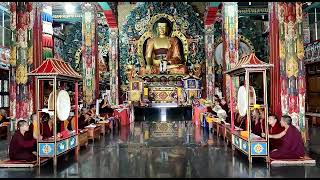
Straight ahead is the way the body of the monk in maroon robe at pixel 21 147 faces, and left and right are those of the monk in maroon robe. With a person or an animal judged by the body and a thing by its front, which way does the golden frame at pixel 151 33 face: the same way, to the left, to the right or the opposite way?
to the right

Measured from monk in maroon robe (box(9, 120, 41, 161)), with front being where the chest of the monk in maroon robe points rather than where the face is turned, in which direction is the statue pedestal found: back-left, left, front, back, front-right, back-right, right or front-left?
front-left

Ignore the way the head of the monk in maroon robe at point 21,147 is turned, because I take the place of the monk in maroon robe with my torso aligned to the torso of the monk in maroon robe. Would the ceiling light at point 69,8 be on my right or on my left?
on my left

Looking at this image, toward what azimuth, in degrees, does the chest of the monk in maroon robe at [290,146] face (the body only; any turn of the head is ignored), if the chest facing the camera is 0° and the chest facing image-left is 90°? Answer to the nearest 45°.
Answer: approximately 90°

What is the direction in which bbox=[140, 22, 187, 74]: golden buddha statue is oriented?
toward the camera

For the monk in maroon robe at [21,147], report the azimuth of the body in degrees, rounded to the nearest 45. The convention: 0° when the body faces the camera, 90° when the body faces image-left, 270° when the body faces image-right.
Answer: approximately 270°

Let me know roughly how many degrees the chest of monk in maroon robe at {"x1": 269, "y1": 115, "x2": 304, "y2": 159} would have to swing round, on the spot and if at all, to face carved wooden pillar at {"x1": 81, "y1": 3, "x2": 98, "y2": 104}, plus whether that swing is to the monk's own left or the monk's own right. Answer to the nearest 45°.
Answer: approximately 45° to the monk's own right

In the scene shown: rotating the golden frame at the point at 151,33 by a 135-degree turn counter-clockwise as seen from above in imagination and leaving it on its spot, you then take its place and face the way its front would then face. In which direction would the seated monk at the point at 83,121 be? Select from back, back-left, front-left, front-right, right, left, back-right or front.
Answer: back-right

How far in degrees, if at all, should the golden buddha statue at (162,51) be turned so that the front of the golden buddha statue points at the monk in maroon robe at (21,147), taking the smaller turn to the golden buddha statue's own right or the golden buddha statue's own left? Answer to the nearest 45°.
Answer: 0° — it already faces them

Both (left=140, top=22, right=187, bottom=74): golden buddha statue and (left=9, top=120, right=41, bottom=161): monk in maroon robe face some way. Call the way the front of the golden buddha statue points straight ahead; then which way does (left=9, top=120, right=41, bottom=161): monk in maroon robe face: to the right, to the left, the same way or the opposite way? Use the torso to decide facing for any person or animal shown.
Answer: to the left

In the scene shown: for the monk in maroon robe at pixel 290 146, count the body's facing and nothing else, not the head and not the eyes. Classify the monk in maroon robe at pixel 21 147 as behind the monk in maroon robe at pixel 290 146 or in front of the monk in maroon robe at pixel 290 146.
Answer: in front

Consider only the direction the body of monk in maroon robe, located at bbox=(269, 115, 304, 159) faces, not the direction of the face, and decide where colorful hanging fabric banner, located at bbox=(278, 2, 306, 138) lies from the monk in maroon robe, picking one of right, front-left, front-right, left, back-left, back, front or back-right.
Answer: right

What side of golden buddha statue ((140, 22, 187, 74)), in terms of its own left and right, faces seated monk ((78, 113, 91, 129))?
front

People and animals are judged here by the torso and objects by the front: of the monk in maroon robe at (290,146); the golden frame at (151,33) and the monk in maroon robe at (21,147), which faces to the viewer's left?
the monk in maroon robe at (290,146)

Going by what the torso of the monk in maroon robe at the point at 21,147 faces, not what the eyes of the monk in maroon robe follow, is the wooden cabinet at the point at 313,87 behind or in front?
in front
